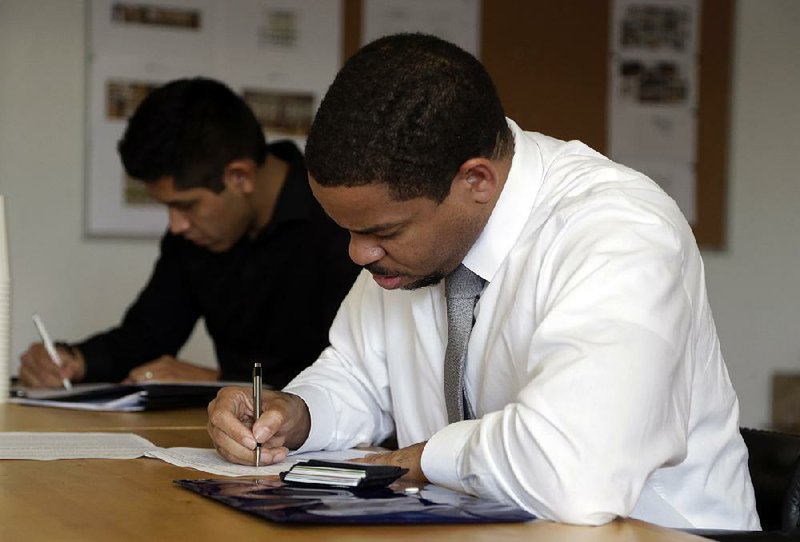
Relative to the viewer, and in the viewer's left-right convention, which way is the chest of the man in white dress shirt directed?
facing the viewer and to the left of the viewer

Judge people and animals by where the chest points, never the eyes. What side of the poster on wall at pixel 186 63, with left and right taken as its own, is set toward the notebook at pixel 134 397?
front

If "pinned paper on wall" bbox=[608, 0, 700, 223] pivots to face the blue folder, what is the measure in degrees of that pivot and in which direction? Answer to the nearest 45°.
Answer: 0° — it already faces it

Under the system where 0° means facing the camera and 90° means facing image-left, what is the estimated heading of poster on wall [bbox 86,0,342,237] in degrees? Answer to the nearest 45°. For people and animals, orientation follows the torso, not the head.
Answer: approximately 0°

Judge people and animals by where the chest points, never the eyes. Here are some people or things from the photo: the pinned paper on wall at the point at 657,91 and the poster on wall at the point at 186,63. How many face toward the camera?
2

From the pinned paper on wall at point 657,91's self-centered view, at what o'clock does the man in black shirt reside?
The man in black shirt is roughly at 1 o'clock from the pinned paper on wall.

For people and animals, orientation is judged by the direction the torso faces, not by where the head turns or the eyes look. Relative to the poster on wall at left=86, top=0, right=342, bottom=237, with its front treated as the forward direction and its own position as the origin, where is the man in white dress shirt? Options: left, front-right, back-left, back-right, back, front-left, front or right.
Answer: front

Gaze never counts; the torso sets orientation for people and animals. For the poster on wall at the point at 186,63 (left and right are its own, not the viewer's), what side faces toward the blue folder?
front

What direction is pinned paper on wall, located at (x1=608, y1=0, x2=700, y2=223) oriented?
toward the camera

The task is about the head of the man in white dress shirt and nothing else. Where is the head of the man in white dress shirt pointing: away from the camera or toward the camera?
toward the camera

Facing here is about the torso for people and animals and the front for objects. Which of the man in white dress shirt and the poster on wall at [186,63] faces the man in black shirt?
the poster on wall

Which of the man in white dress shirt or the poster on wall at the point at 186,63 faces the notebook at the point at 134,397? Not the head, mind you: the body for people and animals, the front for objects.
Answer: the poster on wall

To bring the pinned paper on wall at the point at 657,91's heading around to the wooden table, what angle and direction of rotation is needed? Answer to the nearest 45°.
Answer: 0° — it already faces it

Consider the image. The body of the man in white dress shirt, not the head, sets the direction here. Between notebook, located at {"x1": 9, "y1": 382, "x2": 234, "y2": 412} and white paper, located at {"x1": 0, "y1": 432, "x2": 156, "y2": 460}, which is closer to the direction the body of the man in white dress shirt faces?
the white paper

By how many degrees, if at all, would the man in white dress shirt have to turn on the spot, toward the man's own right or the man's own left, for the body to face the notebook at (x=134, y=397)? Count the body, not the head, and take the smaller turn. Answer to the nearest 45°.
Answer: approximately 90° to the man's own right

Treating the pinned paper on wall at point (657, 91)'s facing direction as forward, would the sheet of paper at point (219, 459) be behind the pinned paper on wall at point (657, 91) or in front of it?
in front
